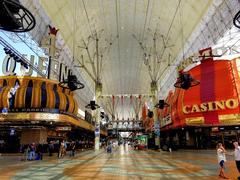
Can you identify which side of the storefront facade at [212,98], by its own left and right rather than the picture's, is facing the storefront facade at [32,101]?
front

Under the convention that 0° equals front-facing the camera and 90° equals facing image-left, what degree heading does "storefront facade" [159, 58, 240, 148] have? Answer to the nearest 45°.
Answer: approximately 45°

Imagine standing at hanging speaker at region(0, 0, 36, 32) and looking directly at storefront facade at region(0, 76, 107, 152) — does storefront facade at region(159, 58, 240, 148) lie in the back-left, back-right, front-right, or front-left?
front-right

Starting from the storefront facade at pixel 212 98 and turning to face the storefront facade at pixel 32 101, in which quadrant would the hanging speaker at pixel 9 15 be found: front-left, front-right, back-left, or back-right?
front-left

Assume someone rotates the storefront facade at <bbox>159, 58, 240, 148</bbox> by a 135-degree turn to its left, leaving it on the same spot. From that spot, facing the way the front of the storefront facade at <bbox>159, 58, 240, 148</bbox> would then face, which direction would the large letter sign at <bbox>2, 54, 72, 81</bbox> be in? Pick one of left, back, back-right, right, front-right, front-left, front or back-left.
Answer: back
